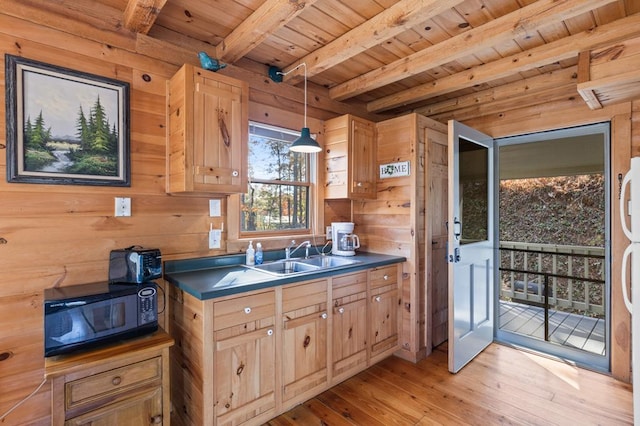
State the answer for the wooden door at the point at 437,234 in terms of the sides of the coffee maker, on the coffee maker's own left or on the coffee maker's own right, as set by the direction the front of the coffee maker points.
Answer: on the coffee maker's own left

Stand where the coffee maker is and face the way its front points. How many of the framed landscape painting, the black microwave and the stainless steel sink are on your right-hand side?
3

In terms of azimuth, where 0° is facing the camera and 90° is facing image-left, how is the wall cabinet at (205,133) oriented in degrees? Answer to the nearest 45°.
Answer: approximately 315°

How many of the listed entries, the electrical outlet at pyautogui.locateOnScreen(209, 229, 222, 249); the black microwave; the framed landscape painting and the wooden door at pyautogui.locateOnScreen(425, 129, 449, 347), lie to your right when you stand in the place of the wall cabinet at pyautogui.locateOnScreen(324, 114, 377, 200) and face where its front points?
3

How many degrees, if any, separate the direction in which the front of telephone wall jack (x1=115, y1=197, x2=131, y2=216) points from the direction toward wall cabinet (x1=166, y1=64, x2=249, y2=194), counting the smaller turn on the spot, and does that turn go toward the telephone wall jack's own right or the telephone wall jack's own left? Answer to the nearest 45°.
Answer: approximately 45° to the telephone wall jack's own left

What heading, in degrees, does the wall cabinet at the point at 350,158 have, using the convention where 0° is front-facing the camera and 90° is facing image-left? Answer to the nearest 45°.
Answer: approximately 315°

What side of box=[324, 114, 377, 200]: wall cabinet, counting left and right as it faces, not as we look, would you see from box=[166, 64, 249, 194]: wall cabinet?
right
